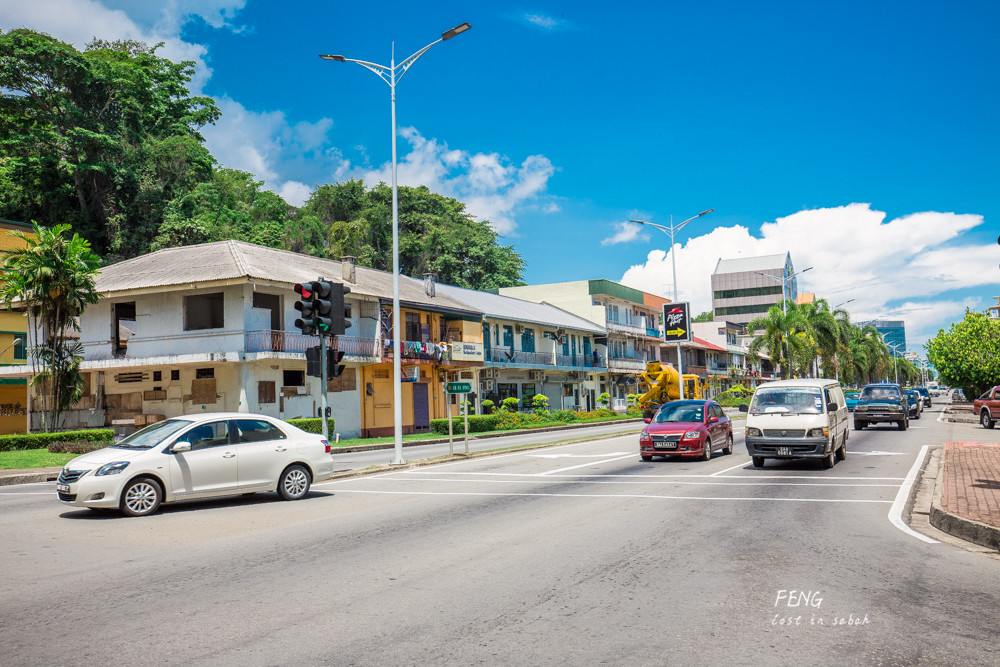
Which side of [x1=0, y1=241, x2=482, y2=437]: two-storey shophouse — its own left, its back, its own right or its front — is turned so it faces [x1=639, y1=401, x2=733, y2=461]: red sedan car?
front

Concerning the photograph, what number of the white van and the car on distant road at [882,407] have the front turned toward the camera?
2

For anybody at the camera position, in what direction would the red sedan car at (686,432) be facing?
facing the viewer and to the left of the viewer

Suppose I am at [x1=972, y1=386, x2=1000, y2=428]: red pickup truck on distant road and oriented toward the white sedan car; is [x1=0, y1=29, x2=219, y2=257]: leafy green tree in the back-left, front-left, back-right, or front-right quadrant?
front-right

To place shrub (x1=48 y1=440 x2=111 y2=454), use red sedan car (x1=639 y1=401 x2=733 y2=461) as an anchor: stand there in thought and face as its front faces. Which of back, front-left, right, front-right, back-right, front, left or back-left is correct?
front-right

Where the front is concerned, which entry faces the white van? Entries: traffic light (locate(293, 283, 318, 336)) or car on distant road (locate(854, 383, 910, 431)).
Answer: the car on distant road

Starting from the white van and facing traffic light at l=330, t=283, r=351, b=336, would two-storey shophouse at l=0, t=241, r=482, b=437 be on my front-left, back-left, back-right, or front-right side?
front-right

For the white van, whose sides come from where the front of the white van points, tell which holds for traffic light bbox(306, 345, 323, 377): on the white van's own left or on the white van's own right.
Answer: on the white van's own right

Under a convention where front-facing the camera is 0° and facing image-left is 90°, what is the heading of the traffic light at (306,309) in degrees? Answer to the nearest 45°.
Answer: approximately 45°

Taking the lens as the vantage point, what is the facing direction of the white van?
facing the viewer

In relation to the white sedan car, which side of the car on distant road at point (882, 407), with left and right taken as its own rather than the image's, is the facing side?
front

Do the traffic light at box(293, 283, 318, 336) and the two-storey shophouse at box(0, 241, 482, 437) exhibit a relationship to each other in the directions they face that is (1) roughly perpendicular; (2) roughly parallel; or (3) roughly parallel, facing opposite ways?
roughly perpendicular

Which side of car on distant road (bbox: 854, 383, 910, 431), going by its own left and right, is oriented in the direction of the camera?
front
